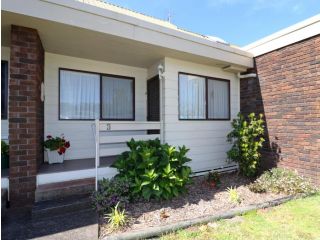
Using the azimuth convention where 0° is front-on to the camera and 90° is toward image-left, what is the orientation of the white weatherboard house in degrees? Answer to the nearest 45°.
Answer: approximately 315°

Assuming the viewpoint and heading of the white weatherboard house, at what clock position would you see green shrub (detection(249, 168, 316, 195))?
The green shrub is roughly at 11 o'clock from the white weatherboard house.

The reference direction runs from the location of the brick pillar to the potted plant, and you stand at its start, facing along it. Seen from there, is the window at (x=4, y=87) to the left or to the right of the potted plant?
left
